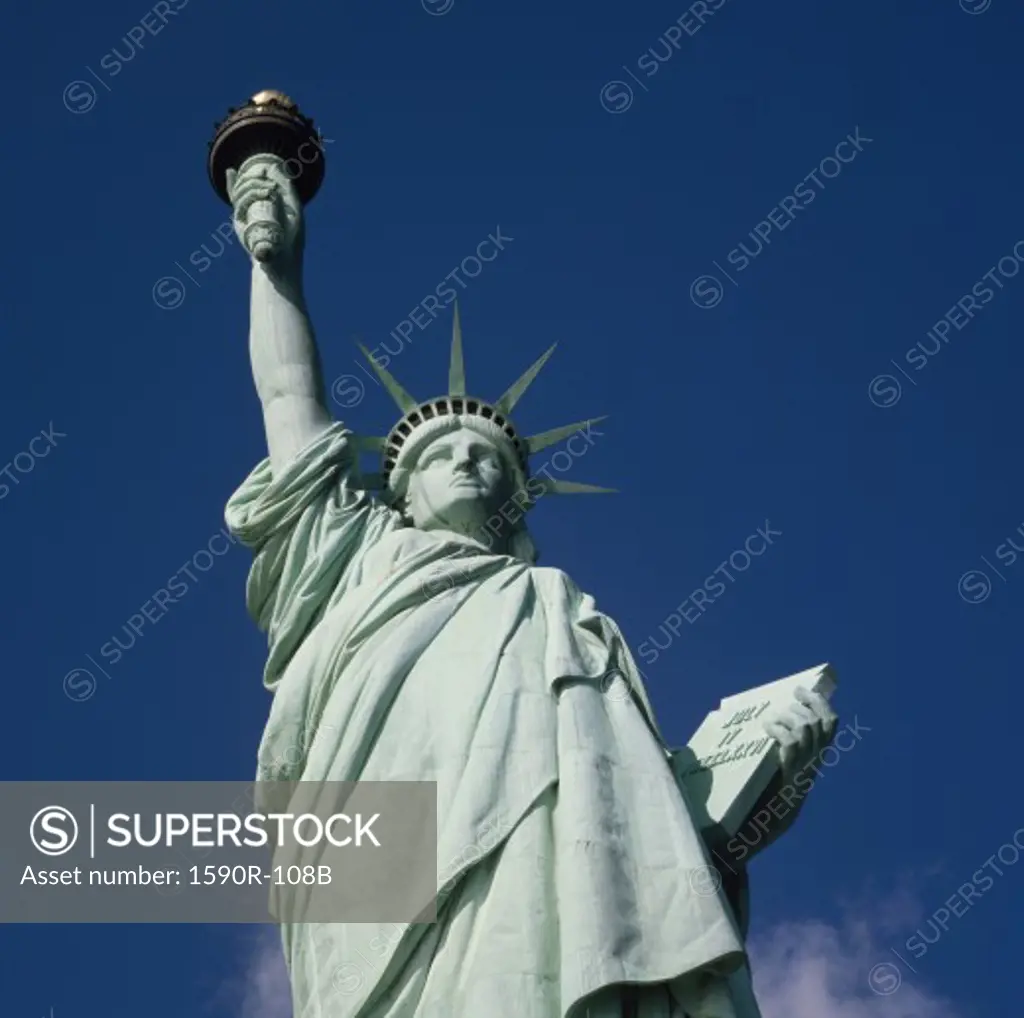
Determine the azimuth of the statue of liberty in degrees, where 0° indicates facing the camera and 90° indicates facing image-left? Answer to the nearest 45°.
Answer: approximately 0°
